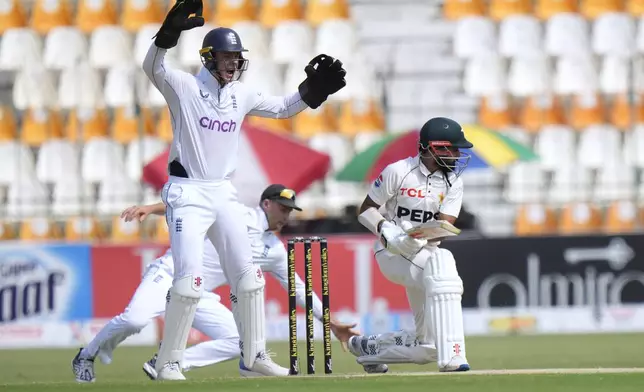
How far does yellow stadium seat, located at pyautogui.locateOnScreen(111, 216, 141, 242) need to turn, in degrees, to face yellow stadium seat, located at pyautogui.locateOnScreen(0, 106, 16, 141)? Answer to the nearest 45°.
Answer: approximately 135° to its right

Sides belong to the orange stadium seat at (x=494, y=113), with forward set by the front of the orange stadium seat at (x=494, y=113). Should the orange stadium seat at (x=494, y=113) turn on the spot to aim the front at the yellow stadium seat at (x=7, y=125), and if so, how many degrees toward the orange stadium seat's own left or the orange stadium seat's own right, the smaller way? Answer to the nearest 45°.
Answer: approximately 90° to the orange stadium seat's own right

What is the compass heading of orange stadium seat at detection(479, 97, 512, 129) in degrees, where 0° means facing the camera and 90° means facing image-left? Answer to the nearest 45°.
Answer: approximately 0°

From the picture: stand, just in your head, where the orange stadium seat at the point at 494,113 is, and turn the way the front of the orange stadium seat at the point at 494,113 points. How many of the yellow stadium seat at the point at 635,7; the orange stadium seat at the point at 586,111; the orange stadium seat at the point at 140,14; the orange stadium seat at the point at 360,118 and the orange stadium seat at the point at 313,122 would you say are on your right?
3

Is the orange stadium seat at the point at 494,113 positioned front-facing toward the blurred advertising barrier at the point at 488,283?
yes

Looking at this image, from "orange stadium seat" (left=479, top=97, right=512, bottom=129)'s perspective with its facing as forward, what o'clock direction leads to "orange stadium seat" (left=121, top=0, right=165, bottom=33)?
"orange stadium seat" (left=121, top=0, right=165, bottom=33) is roughly at 3 o'clock from "orange stadium seat" (left=479, top=97, right=512, bottom=129).

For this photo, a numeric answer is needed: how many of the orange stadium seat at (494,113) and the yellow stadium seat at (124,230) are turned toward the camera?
2

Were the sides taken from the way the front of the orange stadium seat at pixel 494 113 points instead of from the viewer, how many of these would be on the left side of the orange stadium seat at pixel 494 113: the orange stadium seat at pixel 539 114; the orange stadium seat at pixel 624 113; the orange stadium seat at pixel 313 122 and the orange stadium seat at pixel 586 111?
3

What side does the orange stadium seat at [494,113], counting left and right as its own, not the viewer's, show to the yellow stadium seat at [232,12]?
right
